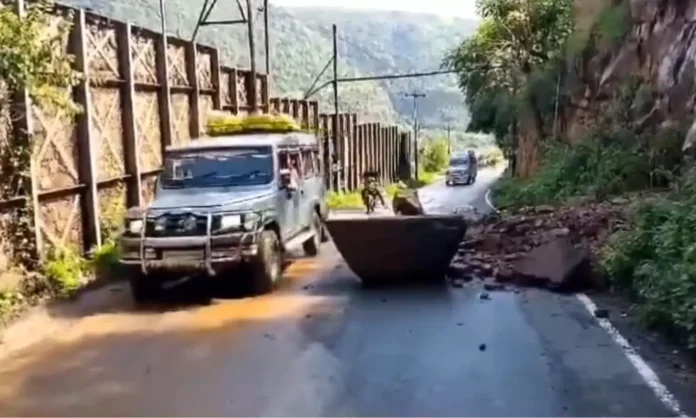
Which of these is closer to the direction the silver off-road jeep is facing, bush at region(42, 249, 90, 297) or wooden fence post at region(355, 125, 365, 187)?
the bush

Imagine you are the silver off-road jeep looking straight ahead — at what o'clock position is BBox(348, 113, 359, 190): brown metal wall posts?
The brown metal wall posts is roughly at 5 o'clock from the silver off-road jeep.

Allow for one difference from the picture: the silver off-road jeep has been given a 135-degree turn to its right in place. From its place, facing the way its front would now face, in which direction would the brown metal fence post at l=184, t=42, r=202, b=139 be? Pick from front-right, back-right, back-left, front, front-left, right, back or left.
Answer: front

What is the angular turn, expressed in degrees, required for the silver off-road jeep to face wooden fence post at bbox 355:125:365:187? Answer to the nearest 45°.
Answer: approximately 135° to its right

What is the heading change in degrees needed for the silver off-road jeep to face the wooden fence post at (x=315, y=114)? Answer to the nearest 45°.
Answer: approximately 135° to its right

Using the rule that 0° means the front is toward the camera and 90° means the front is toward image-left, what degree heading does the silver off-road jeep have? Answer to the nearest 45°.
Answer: approximately 45°

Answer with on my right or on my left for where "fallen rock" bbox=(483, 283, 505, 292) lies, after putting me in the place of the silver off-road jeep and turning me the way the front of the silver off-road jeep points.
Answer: on my left

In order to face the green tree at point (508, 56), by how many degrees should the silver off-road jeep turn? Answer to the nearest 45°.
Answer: approximately 180°

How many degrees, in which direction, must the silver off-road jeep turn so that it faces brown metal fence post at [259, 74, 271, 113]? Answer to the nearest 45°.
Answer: approximately 135° to its right

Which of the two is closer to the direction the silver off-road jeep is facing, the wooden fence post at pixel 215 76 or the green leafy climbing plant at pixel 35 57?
the green leafy climbing plant

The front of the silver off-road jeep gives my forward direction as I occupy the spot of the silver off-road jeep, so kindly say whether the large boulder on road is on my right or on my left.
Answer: on my left

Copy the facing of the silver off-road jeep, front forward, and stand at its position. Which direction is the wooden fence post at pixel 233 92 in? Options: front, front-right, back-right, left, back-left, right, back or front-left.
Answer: back-right

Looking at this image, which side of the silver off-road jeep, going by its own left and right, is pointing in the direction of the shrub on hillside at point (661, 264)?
left
